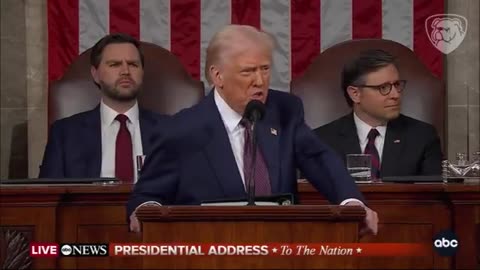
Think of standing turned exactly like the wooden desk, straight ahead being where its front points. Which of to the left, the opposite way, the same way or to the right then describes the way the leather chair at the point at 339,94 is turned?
the same way

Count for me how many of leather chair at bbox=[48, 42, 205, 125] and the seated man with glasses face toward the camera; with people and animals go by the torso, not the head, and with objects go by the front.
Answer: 2

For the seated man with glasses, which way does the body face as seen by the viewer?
toward the camera

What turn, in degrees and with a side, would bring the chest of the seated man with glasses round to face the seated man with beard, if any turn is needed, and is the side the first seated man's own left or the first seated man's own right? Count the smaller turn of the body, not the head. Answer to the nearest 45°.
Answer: approximately 90° to the first seated man's own right

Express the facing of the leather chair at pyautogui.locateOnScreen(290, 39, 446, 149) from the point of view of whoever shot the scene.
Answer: facing the viewer

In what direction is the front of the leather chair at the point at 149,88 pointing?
toward the camera

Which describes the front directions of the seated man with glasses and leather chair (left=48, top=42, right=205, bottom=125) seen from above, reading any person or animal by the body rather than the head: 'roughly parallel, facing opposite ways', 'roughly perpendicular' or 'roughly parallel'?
roughly parallel

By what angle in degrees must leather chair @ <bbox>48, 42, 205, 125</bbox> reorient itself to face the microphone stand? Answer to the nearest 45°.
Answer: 0° — it already faces it

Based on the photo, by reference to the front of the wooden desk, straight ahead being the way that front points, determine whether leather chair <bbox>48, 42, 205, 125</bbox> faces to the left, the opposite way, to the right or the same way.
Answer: the same way

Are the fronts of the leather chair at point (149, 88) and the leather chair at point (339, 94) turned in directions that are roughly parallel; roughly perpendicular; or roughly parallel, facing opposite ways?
roughly parallel

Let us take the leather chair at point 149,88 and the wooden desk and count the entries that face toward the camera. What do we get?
2
